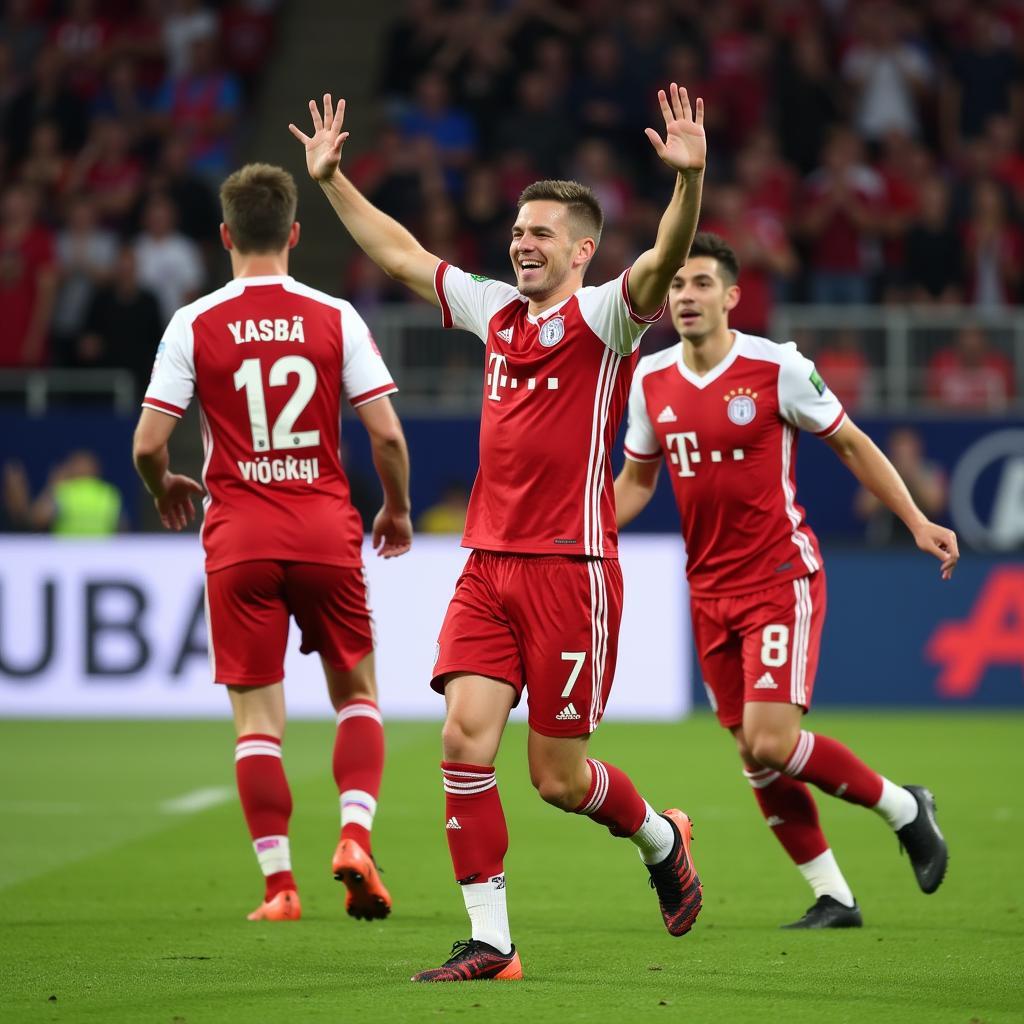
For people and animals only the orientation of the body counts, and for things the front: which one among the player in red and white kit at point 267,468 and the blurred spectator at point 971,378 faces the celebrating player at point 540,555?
the blurred spectator

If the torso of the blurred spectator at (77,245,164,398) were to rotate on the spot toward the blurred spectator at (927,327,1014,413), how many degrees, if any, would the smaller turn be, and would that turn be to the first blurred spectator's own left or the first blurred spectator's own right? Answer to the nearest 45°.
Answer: approximately 90° to the first blurred spectator's own left

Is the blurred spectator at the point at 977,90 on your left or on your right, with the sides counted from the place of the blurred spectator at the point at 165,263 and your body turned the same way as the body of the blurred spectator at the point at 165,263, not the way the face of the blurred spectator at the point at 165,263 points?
on your left

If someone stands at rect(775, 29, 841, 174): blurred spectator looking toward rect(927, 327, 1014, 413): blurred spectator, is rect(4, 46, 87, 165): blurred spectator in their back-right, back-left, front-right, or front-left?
back-right

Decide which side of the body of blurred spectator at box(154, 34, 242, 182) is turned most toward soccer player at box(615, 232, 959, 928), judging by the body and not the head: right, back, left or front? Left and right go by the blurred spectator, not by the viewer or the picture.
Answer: front

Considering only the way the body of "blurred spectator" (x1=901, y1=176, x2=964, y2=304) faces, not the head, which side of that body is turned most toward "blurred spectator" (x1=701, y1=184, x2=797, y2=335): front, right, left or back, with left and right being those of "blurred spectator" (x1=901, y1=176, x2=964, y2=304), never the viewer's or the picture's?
right

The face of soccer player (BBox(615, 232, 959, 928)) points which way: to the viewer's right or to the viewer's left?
to the viewer's left

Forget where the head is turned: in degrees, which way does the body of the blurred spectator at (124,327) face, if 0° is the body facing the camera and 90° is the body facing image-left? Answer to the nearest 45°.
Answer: approximately 0°
